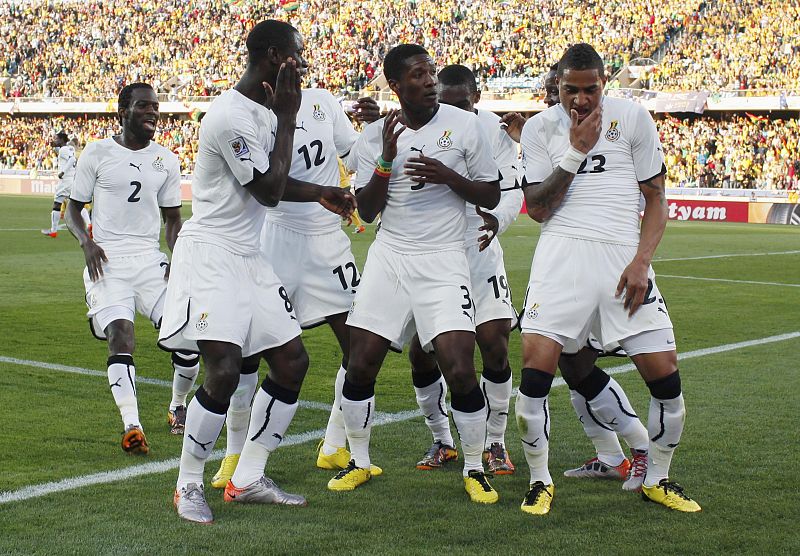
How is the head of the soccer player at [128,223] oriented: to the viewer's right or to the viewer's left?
to the viewer's right

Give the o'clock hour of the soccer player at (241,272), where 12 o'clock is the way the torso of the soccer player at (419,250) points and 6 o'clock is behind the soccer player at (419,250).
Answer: the soccer player at (241,272) is roughly at 2 o'clock from the soccer player at (419,250).

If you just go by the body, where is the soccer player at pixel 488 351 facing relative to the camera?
toward the camera

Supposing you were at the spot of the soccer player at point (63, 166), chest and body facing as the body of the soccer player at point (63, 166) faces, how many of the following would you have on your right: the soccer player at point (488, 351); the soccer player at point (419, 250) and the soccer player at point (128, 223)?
0

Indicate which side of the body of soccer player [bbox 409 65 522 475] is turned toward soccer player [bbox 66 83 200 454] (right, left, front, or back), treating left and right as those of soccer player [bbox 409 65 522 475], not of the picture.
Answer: right

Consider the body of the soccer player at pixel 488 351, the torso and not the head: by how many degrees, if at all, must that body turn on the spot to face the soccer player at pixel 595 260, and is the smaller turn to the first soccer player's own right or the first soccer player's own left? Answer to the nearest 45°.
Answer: approximately 45° to the first soccer player's own left

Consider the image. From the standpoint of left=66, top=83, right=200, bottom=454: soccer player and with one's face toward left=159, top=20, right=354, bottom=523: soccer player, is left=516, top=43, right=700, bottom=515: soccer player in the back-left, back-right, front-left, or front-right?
front-left

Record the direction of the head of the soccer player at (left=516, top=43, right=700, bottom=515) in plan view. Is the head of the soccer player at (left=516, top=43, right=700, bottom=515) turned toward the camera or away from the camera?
toward the camera

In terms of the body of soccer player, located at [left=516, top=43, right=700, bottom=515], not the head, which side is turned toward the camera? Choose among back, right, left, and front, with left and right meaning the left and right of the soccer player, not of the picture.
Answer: front

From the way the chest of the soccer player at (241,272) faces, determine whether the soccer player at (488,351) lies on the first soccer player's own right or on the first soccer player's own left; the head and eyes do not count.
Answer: on the first soccer player's own left

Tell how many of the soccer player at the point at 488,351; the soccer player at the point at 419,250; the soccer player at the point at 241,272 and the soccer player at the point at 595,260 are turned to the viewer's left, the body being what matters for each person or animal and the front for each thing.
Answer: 0

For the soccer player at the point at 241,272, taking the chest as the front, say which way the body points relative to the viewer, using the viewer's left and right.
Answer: facing the viewer and to the right of the viewer

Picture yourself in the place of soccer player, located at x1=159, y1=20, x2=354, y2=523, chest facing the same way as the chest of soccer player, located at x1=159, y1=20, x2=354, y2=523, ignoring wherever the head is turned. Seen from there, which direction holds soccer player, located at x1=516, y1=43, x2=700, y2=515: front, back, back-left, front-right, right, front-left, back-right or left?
front-left

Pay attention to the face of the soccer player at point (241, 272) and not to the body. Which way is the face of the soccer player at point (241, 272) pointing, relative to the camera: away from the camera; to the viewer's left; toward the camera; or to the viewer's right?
to the viewer's right
